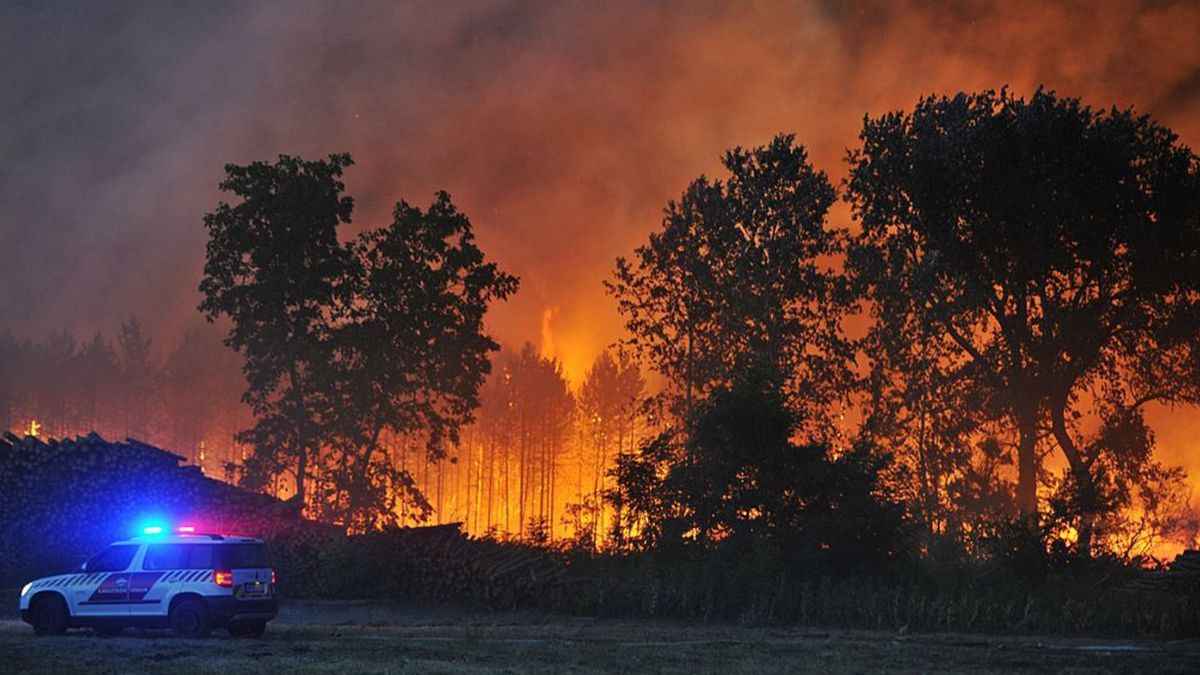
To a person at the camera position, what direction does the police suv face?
facing away from the viewer and to the left of the viewer

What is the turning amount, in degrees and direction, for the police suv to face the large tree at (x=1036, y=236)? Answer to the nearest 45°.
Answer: approximately 135° to its right
